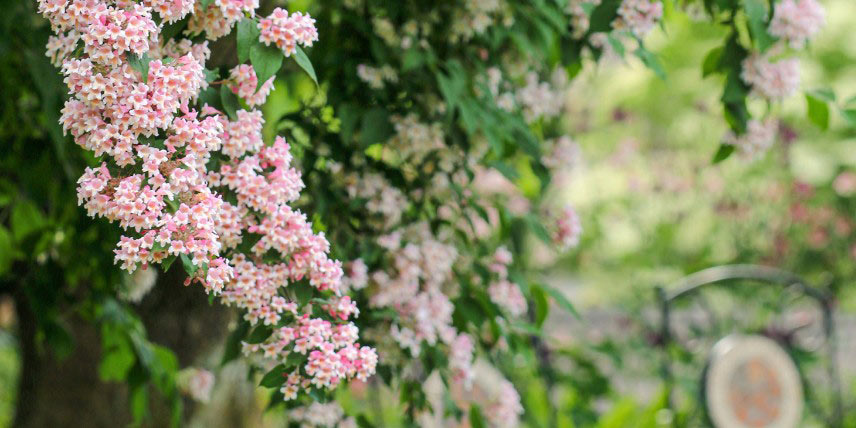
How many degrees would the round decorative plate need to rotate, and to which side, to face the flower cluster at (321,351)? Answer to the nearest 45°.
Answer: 0° — it already faces it

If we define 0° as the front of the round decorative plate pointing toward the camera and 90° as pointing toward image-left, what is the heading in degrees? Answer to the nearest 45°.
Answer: approximately 0°

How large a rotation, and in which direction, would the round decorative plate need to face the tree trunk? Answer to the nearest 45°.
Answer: approximately 45° to its right
